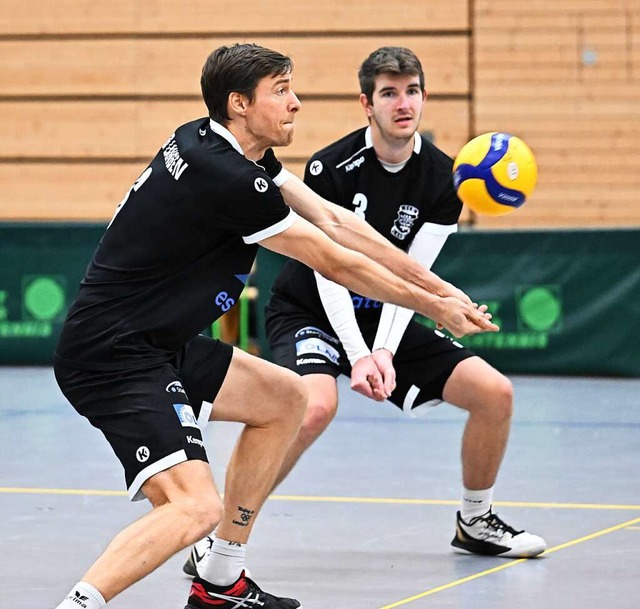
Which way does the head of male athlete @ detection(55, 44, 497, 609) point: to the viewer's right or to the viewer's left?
to the viewer's right

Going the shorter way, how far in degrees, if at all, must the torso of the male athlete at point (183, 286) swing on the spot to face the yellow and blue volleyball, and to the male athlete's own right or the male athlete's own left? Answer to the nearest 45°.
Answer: approximately 45° to the male athlete's own left

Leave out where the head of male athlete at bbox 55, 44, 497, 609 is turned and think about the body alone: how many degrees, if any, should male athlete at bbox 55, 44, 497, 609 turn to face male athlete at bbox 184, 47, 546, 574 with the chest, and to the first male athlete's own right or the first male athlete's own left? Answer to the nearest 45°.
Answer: approximately 45° to the first male athlete's own left

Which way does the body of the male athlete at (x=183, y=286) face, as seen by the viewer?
to the viewer's right
